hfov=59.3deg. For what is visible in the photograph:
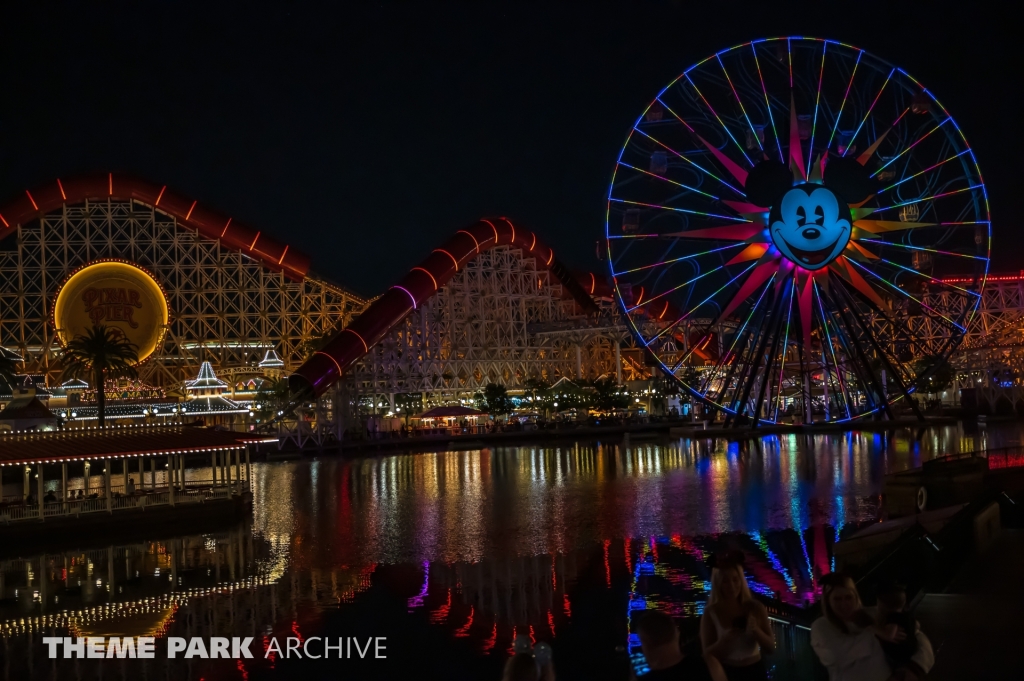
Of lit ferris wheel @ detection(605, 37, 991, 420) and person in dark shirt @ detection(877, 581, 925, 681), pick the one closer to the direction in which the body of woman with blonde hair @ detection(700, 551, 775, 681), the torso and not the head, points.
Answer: the person in dark shirt

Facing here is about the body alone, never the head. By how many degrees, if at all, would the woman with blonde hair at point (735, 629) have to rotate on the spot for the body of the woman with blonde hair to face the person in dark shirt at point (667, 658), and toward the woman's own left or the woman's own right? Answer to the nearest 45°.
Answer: approximately 45° to the woman's own right

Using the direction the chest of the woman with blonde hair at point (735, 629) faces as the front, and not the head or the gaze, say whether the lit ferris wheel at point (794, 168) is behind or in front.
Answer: behind

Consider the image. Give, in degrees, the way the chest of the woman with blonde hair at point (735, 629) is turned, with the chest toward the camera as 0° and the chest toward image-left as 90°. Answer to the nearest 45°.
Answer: approximately 0°

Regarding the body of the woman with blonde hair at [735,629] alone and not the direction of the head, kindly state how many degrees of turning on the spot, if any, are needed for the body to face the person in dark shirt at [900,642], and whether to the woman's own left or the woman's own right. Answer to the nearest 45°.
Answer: approximately 90° to the woman's own left

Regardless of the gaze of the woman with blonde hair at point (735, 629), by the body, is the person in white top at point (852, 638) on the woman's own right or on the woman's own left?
on the woman's own left
